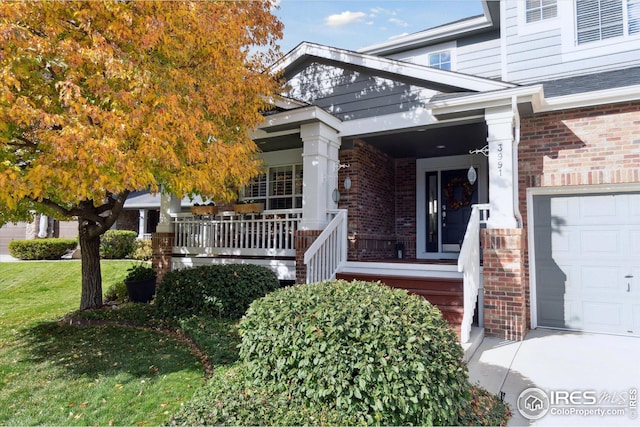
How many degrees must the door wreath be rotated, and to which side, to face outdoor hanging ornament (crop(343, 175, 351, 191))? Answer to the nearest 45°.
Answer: approximately 45° to its right

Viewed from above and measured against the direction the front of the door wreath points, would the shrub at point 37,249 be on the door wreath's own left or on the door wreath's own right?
on the door wreath's own right

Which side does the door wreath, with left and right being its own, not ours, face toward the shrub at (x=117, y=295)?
right

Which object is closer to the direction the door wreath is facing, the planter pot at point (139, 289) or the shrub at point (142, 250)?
the planter pot

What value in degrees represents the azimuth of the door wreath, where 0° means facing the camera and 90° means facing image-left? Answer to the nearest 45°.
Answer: approximately 0°

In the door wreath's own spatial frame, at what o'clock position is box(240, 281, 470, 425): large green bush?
The large green bush is roughly at 12 o'clock from the door wreath.

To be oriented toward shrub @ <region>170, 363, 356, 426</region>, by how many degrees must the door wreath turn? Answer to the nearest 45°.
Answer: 0° — it already faces it
